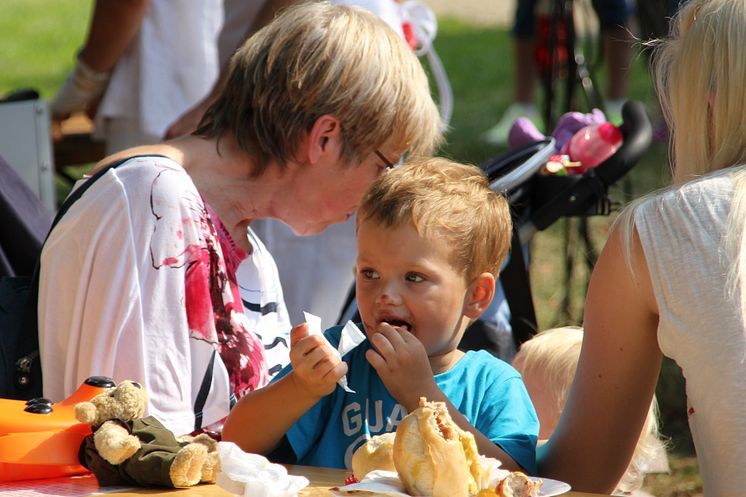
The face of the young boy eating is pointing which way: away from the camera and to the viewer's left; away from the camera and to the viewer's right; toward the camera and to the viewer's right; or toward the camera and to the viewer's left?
toward the camera and to the viewer's left

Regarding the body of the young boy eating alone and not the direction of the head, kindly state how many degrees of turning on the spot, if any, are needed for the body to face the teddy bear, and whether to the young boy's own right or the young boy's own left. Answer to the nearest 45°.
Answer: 0° — they already face it

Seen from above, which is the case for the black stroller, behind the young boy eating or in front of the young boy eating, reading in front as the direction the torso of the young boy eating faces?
behind

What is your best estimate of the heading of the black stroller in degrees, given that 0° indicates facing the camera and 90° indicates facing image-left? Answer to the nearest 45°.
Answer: approximately 90°

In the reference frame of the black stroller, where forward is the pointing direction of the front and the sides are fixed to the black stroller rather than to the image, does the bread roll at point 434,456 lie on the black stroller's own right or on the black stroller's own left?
on the black stroller's own left

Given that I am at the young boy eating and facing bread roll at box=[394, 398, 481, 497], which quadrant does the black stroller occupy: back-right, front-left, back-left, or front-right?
back-left

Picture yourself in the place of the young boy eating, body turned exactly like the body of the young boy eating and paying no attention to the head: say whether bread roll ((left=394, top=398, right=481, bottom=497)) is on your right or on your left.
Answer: on your left
